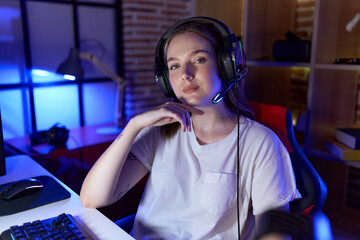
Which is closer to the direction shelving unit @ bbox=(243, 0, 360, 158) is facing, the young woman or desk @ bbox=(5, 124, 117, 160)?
the young woman

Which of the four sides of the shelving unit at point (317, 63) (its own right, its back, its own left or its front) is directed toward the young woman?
front

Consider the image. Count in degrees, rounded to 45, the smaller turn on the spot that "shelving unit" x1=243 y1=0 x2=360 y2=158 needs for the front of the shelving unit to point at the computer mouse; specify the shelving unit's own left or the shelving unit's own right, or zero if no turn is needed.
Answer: approximately 45° to the shelving unit's own right

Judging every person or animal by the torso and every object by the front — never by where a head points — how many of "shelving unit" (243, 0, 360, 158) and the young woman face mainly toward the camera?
2

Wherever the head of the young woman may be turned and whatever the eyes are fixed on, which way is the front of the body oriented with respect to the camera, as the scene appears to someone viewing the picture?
toward the camera

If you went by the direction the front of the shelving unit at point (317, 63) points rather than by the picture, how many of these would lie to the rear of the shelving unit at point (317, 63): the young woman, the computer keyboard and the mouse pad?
0

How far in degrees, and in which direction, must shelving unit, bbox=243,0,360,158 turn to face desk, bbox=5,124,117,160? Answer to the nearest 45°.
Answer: approximately 45° to its right

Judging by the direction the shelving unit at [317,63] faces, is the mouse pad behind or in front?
in front

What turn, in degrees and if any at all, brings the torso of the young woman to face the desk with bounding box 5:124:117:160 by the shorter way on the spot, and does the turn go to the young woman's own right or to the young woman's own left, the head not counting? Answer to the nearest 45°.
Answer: approximately 135° to the young woman's own right

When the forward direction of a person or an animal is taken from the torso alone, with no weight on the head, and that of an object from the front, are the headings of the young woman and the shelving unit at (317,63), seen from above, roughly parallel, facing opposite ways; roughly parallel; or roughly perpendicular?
roughly parallel

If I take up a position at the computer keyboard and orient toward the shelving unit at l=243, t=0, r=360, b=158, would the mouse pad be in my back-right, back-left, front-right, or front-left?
front-left

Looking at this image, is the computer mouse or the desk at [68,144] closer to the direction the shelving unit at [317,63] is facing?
the computer mouse

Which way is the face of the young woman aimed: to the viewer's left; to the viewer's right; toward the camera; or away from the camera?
toward the camera
